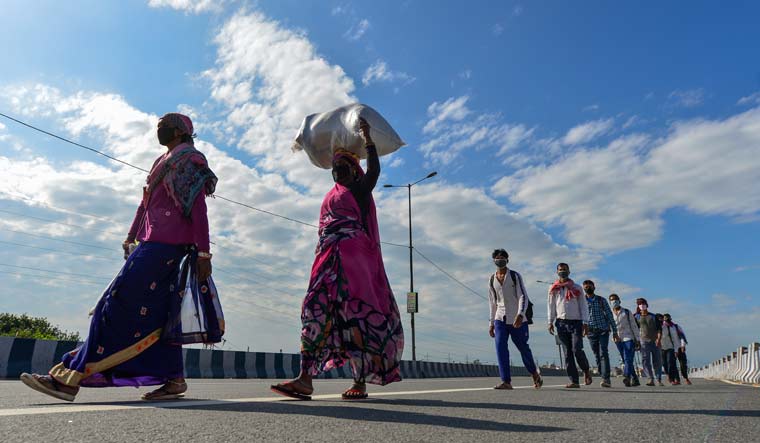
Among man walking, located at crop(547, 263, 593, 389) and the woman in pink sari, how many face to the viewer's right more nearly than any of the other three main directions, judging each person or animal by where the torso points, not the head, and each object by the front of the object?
0

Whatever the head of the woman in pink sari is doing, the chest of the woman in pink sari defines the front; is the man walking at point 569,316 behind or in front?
behind

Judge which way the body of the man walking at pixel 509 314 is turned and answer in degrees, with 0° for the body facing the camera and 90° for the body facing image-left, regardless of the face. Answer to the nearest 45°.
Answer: approximately 45°

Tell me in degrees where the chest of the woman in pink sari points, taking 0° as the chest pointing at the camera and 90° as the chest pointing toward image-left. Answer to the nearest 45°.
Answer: approximately 45°

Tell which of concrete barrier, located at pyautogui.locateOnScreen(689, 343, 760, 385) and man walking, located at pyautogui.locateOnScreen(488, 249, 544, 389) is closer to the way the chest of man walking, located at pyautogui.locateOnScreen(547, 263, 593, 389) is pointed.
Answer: the man walking

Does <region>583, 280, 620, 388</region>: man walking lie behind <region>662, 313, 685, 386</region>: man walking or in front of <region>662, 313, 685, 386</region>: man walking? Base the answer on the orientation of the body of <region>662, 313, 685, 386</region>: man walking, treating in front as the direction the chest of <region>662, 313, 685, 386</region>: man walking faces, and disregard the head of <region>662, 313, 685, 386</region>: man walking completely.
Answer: in front

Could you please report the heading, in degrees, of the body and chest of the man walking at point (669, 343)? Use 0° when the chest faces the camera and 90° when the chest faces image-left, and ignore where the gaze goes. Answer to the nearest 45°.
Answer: approximately 45°

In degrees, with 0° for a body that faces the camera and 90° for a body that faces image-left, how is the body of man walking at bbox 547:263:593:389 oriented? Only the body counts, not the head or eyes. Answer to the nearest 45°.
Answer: approximately 45°

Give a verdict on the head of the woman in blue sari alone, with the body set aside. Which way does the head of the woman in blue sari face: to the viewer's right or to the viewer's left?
to the viewer's left
